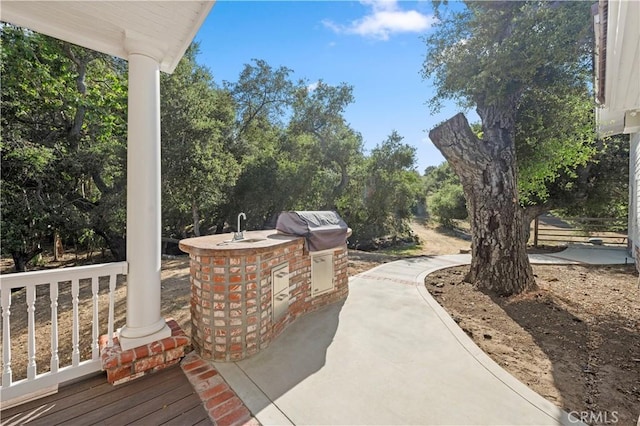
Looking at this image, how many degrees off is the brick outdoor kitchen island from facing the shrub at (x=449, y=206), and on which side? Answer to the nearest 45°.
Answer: approximately 90° to its left

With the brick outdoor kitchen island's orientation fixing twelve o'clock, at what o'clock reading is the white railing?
The white railing is roughly at 4 o'clock from the brick outdoor kitchen island.

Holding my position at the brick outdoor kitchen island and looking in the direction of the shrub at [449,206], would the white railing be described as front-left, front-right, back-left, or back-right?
back-left

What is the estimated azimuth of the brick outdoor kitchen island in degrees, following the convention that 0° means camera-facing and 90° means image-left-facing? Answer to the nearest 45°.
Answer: approximately 315°
